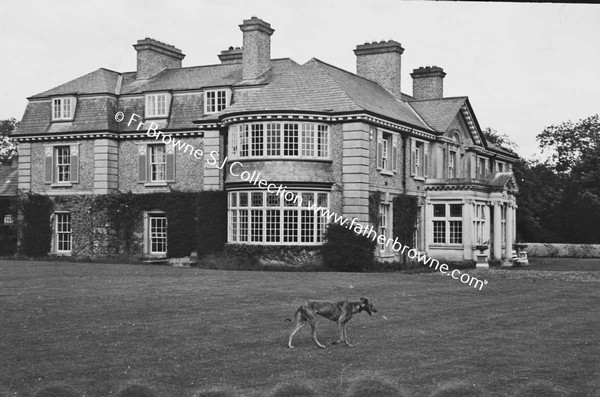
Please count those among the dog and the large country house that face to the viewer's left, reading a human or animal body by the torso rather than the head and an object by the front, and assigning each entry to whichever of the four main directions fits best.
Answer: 0

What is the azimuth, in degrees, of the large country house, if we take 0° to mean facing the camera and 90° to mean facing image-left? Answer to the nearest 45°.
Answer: approximately 315°

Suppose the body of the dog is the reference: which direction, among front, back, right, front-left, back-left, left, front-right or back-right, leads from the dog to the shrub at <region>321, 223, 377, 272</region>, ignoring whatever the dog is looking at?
left

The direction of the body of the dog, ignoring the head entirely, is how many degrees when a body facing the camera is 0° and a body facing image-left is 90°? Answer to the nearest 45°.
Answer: approximately 270°

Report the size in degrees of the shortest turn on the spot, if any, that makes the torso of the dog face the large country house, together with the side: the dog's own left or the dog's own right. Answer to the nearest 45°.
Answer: approximately 90° to the dog's own left

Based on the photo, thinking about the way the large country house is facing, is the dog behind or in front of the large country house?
in front
